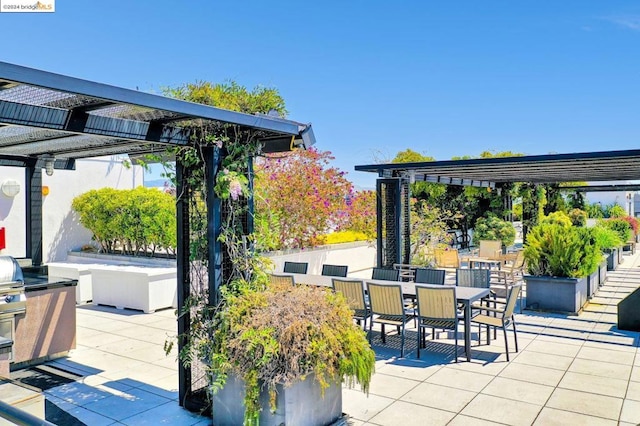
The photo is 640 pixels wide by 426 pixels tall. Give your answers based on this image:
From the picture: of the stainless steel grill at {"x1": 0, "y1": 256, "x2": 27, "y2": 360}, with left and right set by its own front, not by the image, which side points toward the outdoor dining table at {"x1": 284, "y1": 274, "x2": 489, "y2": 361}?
front

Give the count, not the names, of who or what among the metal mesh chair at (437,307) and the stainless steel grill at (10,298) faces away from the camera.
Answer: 1

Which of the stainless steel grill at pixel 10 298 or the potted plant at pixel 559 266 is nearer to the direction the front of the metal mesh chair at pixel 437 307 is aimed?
the potted plant

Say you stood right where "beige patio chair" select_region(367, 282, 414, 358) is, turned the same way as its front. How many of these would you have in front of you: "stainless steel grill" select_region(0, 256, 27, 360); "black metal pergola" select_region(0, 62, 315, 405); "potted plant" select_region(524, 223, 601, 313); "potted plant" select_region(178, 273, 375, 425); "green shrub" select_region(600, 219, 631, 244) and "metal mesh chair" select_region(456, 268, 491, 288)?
3

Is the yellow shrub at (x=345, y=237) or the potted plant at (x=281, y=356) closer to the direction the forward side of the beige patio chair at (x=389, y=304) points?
the yellow shrub

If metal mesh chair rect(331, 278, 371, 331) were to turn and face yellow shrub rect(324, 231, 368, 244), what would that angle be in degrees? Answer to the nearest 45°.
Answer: approximately 45° to its left

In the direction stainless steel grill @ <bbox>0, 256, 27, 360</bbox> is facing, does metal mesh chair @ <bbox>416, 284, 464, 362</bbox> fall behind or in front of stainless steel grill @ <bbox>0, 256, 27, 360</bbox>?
in front

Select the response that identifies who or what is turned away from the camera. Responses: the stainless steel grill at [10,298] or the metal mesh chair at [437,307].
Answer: the metal mesh chair

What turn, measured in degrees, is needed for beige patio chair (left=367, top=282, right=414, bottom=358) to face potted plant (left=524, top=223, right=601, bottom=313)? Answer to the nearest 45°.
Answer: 0° — it already faces it

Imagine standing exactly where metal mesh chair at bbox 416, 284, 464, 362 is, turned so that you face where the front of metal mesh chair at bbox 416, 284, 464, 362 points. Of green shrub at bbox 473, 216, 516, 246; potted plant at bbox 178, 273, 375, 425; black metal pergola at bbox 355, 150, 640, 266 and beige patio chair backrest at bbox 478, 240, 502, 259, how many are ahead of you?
3

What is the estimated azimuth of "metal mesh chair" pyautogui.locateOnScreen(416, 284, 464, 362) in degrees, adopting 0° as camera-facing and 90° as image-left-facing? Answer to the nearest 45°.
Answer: approximately 180°

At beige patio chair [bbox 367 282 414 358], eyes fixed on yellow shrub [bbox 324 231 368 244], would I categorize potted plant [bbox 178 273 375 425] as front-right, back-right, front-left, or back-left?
back-left

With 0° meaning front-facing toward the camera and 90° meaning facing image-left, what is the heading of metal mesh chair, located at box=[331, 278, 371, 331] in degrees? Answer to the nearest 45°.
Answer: approximately 225°

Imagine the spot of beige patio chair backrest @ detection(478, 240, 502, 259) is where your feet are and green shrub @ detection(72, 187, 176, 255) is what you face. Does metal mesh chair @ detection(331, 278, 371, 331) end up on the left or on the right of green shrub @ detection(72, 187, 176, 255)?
left

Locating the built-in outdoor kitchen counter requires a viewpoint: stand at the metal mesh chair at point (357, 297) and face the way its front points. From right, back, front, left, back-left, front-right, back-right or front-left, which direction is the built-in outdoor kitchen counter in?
back-left

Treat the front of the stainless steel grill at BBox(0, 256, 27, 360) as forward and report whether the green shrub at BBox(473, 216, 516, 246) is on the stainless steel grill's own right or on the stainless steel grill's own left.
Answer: on the stainless steel grill's own left
